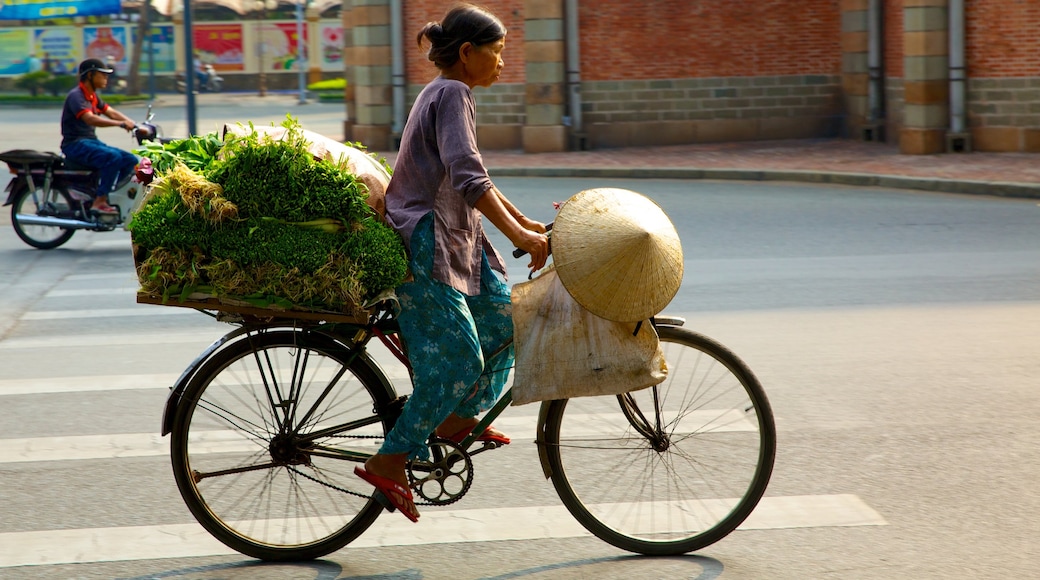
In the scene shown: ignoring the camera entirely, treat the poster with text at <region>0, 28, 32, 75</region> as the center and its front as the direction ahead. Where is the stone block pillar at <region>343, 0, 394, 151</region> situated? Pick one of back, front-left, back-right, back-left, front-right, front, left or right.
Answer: front

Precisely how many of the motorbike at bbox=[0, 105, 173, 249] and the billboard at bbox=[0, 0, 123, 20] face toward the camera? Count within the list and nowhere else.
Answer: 1

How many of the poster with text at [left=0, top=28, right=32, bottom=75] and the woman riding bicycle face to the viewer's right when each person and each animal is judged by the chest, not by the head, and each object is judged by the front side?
1

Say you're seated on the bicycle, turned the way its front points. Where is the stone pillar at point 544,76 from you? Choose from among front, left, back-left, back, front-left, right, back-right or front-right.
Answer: left

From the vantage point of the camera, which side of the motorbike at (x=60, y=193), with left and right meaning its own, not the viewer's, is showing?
right

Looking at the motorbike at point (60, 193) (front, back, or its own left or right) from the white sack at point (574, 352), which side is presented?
right

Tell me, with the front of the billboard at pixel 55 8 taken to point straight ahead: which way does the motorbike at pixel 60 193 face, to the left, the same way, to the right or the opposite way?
to the left

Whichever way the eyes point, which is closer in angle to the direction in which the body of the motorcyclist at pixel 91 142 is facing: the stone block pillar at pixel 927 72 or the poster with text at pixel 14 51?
the stone block pillar

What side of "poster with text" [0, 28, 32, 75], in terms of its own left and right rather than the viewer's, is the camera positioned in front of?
front

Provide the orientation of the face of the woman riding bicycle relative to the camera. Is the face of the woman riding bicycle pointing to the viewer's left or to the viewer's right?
to the viewer's right

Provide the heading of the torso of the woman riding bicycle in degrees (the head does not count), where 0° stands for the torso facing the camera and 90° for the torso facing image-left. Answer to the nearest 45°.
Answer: approximately 270°

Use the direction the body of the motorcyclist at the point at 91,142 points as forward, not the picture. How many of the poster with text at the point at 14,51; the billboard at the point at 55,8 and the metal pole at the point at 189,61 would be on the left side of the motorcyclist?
3

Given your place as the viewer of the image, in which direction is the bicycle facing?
facing to the right of the viewer

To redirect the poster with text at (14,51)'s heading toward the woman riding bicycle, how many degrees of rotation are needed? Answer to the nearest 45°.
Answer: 0° — it already faces them

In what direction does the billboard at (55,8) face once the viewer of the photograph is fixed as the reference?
facing the viewer

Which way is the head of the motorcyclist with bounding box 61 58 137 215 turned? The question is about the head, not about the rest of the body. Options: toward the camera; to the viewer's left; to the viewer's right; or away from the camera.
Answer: to the viewer's right

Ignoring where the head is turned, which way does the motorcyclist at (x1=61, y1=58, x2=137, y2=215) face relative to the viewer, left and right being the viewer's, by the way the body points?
facing to the right of the viewer

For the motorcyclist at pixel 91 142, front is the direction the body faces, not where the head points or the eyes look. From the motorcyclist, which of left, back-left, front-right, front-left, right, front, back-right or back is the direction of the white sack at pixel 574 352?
right

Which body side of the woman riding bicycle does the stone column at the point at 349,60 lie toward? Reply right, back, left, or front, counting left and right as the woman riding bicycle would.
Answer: left
